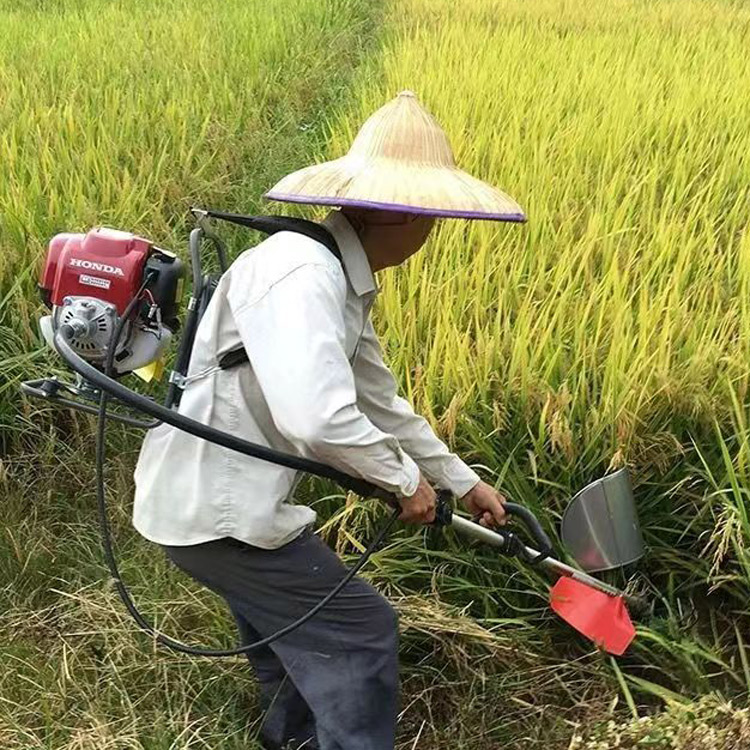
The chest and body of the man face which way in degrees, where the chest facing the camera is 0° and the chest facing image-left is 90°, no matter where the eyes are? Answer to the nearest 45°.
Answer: approximately 270°

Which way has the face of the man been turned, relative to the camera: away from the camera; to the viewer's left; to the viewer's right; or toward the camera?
to the viewer's right
